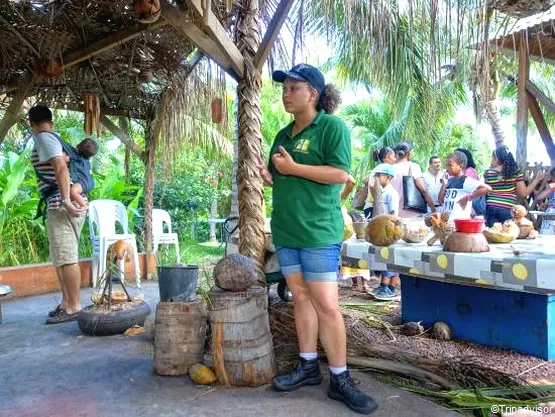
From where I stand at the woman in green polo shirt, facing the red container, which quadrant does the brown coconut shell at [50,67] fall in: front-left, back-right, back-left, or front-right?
back-left

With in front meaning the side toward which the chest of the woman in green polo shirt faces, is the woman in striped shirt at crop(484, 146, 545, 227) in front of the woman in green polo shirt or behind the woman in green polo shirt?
behind

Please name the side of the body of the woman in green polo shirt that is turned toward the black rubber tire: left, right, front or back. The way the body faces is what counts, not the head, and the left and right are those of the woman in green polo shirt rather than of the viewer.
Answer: right

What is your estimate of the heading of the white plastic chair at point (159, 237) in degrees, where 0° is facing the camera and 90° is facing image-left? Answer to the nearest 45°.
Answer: approximately 315°

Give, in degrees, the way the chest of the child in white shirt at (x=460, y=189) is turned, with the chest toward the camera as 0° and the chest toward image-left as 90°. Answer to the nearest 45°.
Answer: approximately 45°
